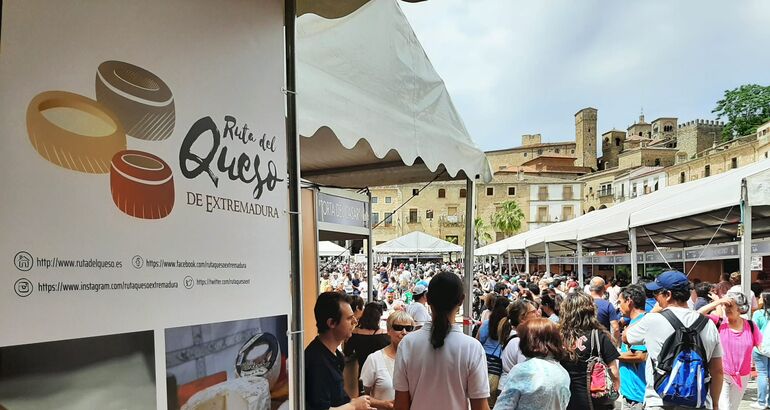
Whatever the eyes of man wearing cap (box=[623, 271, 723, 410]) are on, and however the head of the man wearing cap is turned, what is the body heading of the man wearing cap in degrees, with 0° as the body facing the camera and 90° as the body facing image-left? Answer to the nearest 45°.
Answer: approximately 135°

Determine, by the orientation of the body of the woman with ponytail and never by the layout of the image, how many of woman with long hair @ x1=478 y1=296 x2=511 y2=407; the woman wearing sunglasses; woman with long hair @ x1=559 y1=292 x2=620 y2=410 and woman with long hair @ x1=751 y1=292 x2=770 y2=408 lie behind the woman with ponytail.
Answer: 0

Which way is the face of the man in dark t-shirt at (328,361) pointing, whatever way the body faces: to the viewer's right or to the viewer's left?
to the viewer's right

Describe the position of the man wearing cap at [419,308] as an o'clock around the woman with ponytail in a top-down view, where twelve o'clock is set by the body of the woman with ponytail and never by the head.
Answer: The man wearing cap is roughly at 12 o'clock from the woman with ponytail.

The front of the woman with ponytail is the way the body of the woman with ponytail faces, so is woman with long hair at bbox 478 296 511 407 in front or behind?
in front

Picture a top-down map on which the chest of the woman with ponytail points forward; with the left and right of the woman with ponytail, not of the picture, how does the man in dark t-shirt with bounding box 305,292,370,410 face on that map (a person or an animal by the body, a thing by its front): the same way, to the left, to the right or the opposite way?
to the right

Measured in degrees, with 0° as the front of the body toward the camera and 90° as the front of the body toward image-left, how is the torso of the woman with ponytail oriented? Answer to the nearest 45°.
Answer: approximately 180°

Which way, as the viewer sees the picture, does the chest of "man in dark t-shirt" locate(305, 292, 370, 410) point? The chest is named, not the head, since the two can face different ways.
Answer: to the viewer's right

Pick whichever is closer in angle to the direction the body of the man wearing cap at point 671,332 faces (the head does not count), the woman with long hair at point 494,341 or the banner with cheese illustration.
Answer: the woman with long hair

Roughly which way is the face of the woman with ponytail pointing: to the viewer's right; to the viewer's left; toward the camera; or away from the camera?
away from the camera
